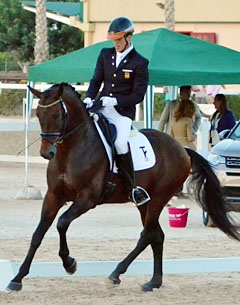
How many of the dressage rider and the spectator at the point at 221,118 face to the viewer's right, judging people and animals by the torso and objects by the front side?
0

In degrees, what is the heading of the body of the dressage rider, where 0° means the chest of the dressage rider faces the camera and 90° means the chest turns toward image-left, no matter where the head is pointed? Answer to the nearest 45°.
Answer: approximately 45°

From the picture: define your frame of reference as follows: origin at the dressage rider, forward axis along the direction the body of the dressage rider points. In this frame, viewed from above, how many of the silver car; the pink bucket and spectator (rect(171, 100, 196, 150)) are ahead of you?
0

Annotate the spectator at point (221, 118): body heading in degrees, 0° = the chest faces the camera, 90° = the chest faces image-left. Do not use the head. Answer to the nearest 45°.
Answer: approximately 45°

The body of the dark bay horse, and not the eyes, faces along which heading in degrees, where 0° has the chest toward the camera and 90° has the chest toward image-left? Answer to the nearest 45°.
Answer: approximately 45°

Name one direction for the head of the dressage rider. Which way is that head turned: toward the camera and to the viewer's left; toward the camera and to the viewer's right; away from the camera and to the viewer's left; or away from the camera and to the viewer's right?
toward the camera and to the viewer's left

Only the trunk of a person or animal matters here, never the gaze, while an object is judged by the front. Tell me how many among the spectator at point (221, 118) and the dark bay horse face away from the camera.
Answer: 0

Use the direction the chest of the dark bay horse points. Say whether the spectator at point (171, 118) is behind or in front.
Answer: behind

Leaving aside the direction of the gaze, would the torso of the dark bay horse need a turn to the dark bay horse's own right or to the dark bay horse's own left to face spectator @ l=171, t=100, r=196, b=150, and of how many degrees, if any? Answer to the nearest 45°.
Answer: approximately 135° to the dark bay horse's own right

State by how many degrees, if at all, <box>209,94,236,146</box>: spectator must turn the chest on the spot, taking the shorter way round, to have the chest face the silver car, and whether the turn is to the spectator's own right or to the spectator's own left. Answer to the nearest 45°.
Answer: approximately 45° to the spectator's own left

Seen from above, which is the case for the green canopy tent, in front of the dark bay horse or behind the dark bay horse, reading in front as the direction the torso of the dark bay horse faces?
behind
